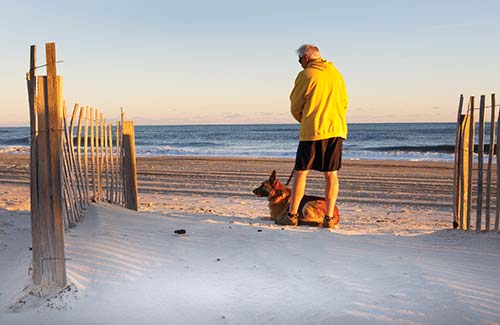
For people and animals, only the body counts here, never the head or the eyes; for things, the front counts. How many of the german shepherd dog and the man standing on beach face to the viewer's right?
0

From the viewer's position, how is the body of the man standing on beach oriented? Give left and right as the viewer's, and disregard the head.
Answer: facing away from the viewer and to the left of the viewer

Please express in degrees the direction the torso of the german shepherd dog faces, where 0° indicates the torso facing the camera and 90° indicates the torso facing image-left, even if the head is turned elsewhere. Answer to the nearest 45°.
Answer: approximately 90°

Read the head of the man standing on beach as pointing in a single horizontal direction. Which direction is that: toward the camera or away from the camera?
away from the camera
